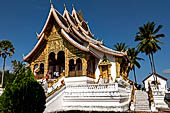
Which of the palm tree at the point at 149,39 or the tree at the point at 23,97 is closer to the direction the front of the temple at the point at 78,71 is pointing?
the tree

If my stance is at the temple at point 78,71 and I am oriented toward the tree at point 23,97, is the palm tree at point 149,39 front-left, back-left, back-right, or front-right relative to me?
back-left

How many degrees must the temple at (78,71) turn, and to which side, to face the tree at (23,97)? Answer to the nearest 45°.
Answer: approximately 45° to its left

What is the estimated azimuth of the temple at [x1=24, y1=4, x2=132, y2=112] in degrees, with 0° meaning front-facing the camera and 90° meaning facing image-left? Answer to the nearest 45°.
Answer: approximately 45°

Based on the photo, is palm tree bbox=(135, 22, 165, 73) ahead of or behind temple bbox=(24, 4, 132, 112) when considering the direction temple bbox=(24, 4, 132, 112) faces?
behind
